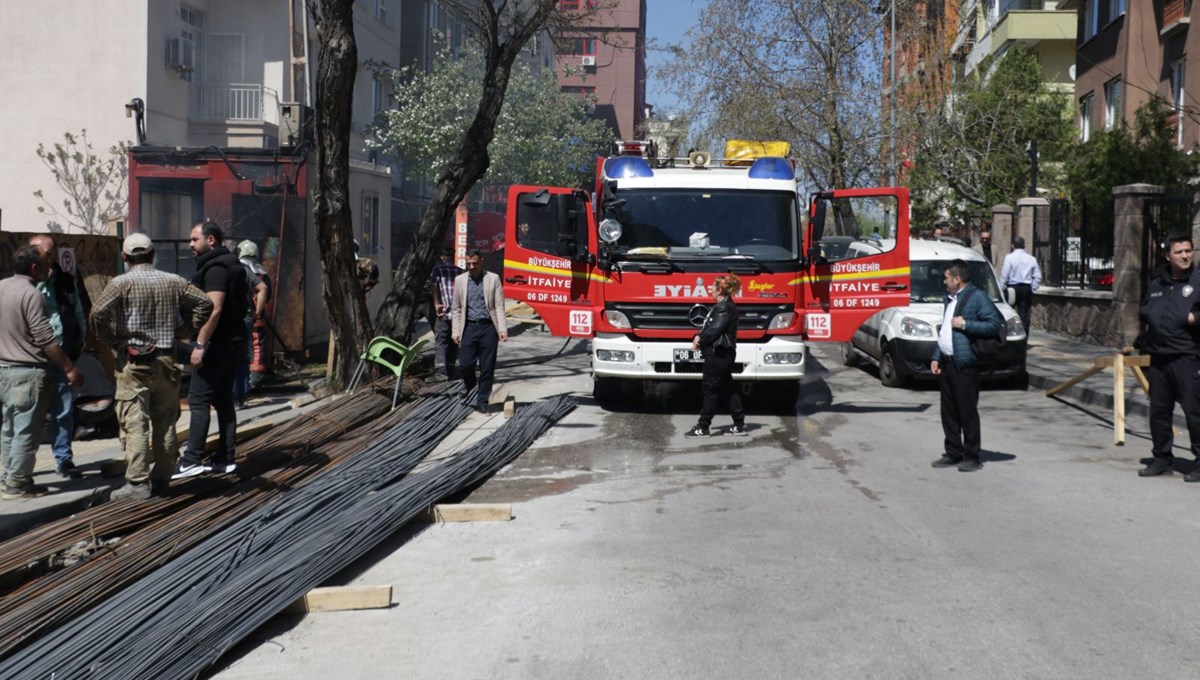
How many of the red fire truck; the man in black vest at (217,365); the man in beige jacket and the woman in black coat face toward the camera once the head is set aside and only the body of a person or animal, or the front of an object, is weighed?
2

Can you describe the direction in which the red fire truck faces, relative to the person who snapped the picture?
facing the viewer

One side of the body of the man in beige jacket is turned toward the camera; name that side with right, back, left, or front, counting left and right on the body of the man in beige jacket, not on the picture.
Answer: front

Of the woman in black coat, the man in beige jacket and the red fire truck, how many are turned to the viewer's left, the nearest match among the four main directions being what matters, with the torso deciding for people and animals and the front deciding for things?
1

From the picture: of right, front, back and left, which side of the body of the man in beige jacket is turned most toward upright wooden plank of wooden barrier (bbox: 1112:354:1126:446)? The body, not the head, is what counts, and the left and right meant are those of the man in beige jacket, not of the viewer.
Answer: left

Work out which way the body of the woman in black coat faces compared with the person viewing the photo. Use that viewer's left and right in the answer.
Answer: facing to the left of the viewer

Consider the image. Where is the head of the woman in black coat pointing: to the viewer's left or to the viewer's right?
to the viewer's left
